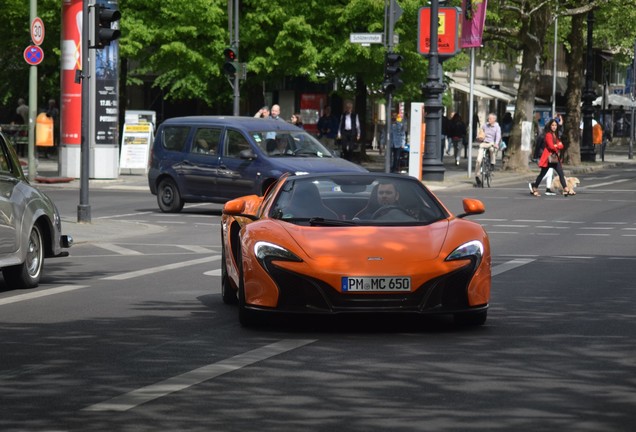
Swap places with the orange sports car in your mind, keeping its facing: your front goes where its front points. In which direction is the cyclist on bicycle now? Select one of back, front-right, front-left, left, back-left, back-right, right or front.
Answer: back

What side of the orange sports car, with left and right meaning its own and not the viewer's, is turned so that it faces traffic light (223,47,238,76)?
back

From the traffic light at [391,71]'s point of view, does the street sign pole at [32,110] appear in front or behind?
behind

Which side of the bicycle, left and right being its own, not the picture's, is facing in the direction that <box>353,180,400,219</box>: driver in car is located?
front

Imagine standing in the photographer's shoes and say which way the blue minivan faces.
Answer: facing the viewer and to the right of the viewer

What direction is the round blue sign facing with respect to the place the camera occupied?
facing the viewer

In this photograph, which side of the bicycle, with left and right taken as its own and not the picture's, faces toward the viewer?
front

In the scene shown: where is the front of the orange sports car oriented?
toward the camera
